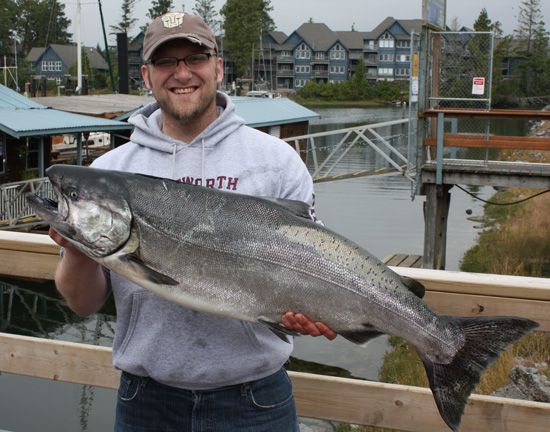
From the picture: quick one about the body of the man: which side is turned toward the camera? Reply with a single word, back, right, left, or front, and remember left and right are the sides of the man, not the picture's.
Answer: front

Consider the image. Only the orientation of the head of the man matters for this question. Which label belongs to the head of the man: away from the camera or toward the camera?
toward the camera

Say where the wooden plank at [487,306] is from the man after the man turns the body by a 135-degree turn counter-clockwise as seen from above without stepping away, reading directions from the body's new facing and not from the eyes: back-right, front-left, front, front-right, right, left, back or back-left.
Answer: front-right

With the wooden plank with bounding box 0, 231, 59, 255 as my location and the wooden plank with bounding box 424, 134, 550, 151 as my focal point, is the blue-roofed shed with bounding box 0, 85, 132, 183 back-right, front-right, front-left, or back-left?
front-left

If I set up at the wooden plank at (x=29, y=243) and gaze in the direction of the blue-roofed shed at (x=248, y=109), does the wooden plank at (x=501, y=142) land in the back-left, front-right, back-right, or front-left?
front-right

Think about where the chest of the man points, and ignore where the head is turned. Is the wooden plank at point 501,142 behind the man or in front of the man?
behind

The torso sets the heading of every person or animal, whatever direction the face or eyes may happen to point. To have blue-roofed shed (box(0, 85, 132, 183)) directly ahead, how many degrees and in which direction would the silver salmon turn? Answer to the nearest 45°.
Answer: approximately 90° to its right

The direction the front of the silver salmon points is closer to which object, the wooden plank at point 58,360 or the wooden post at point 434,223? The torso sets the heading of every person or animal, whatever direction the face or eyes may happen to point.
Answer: the wooden plank

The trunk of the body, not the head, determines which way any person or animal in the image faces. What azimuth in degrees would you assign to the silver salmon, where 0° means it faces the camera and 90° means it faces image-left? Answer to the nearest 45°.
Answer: approximately 90°
